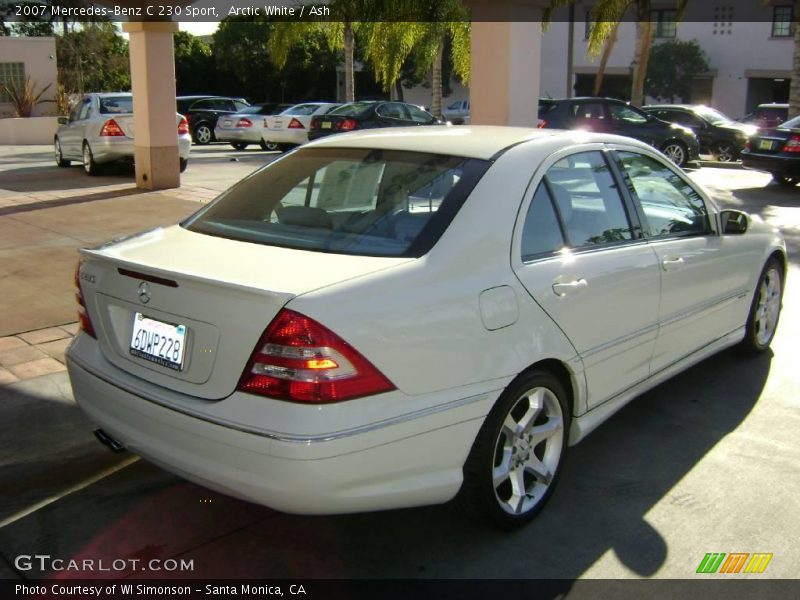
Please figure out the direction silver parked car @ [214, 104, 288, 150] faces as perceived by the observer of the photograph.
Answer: facing away from the viewer and to the right of the viewer

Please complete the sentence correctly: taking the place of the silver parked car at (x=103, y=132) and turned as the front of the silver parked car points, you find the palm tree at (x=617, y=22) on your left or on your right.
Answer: on your right

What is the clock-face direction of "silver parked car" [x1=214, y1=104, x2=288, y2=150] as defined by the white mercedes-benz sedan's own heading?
The silver parked car is roughly at 10 o'clock from the white mercedes-benz sedan.

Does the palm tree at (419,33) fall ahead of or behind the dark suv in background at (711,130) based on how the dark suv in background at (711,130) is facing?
behind

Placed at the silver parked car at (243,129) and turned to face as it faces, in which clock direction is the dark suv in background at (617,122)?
The dark suv in background is roughly at 3 o'clock from the silver parked car.

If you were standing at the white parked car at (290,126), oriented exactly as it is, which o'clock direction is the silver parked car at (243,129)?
the silver parked car at (243,129) is roughly at 9 o'clock from the white parked car at (290,126).

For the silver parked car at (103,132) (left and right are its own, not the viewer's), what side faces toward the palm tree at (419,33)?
right

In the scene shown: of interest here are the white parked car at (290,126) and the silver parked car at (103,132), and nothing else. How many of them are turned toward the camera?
0

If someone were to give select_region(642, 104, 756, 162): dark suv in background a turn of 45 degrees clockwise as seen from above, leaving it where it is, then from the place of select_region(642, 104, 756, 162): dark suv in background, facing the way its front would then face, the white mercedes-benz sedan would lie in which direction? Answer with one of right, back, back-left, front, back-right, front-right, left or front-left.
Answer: front

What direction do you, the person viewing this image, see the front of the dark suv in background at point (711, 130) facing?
facing the viewer and to the right of the viewer

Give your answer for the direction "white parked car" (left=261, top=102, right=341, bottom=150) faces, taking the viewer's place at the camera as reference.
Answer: facing away from the viewer and to the right of the viewer

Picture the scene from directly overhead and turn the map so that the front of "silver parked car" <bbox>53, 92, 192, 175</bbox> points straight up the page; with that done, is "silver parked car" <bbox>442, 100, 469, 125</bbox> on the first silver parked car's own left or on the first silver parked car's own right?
on the first silver parked car's own right
